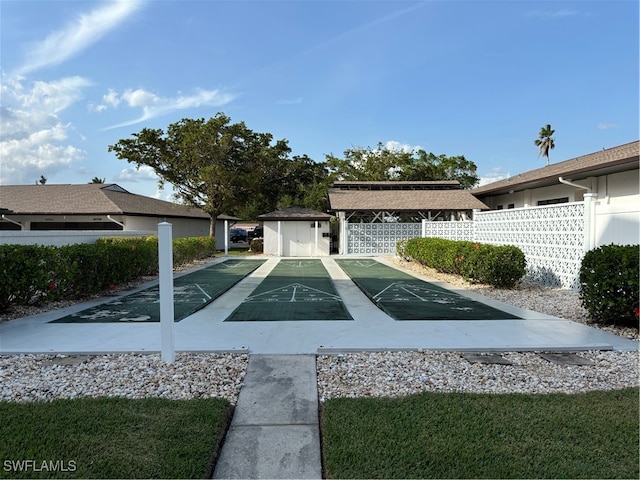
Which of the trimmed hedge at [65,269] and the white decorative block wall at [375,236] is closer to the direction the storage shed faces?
the trimmed hedge

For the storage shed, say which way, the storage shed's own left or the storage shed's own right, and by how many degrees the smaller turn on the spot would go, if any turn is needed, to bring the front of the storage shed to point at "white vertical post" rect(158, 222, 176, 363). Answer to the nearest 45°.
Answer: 0° — it already faces it

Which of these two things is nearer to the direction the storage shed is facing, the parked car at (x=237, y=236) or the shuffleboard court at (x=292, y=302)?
the shuffleboard court

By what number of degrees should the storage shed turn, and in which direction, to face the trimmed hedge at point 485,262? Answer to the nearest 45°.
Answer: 0° — it already faces it

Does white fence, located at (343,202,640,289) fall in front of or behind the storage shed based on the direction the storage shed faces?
in front

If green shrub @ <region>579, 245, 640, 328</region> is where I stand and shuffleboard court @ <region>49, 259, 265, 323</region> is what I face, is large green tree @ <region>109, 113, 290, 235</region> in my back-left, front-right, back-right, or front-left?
front-right

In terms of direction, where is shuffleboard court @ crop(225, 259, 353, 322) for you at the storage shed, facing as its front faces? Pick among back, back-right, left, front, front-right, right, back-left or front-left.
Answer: front

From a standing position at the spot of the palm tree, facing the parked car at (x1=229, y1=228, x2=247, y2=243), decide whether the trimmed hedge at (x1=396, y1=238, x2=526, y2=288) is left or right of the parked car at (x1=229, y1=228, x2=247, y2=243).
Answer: left

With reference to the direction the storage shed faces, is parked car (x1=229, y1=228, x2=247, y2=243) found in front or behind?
behind

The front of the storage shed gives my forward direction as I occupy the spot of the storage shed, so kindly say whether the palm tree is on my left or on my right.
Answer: on my left

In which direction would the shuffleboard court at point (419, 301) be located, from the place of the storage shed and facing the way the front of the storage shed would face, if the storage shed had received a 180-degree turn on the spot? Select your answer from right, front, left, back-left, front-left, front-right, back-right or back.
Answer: back

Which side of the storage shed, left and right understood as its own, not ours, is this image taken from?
front

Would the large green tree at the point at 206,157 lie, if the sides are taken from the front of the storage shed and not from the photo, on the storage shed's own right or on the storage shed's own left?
on the storage shed's own right

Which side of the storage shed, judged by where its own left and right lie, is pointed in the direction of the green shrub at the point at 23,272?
front

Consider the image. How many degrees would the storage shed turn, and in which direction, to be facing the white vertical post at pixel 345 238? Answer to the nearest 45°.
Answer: approximately 90° to its left
